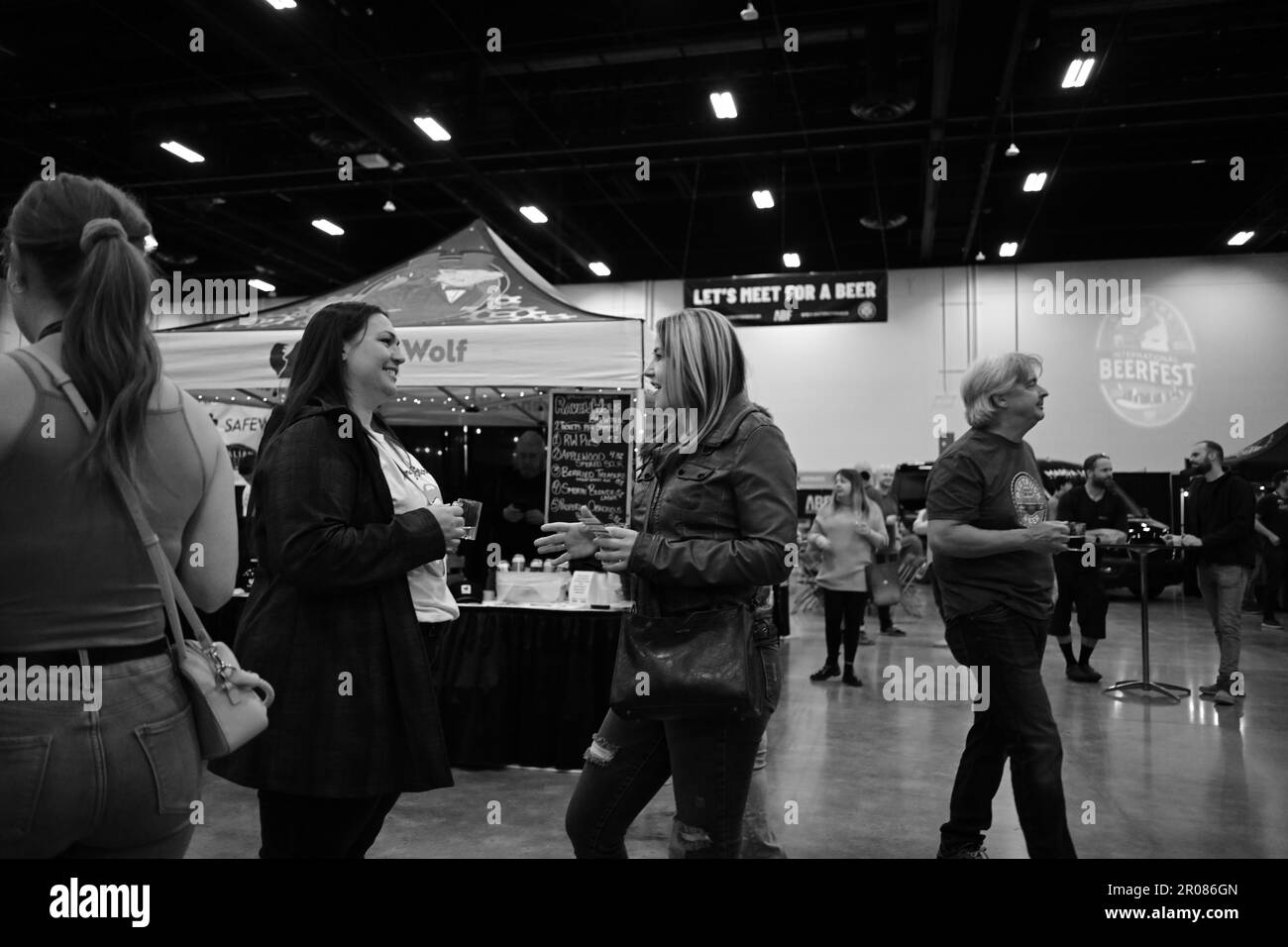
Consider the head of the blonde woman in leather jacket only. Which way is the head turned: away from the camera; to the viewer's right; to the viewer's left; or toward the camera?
to the viewer's left

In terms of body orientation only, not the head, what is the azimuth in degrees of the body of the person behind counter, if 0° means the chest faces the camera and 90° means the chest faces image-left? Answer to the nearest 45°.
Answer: approximately 0°

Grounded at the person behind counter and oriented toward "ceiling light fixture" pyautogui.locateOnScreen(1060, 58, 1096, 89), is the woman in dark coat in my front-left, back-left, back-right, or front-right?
back-right

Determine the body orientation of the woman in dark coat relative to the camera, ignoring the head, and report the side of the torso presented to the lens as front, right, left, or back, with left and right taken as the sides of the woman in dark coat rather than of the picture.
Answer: right

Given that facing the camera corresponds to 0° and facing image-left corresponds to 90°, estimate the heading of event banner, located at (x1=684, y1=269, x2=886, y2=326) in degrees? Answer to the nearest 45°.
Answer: approximately 0°

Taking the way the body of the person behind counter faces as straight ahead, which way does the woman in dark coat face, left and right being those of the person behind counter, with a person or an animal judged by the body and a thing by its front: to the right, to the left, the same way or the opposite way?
to the left

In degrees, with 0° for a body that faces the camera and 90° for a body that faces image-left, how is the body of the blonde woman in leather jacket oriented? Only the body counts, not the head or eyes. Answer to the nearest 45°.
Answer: approximately 90°

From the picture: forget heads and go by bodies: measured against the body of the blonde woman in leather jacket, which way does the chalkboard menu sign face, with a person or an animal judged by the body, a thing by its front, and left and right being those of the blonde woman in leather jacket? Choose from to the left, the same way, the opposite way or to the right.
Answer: to the left

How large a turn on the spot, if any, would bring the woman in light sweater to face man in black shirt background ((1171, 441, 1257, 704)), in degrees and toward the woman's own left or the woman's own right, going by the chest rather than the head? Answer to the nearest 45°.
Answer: approximately 90° to the woman's own left
